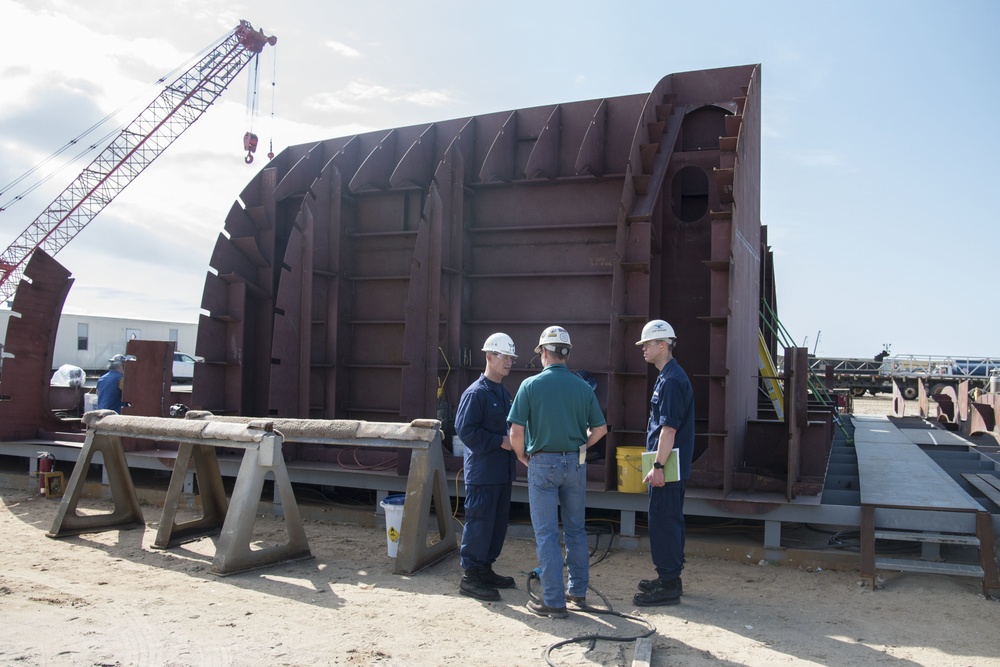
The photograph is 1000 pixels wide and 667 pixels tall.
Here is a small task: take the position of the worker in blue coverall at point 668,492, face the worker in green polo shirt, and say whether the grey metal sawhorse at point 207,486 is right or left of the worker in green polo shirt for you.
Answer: right

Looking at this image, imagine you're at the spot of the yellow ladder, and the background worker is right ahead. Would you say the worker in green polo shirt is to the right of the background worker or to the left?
left

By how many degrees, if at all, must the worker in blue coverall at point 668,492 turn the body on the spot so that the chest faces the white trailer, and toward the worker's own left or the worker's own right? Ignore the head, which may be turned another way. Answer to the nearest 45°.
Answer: approximately 45° to the worker's own right

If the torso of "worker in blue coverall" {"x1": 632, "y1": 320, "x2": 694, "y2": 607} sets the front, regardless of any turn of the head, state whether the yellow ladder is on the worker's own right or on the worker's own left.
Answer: on the worker's own right

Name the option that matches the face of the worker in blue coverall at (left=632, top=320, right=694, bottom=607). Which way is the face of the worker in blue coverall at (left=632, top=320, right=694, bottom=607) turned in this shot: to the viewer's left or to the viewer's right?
to the viewer's left

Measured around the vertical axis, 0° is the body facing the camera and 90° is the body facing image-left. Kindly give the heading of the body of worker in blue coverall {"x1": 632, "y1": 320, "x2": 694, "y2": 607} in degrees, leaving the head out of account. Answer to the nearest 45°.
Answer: approximately 90°

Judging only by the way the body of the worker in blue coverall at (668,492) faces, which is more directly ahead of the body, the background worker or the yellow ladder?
the background worker

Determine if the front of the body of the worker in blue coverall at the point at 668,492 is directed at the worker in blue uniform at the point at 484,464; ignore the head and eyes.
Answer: yes
